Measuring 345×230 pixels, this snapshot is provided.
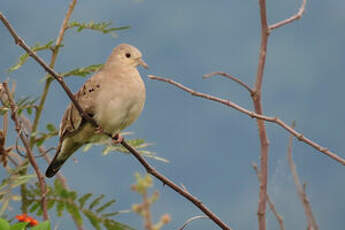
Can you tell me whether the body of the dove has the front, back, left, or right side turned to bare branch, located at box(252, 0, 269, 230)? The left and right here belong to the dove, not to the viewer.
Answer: front

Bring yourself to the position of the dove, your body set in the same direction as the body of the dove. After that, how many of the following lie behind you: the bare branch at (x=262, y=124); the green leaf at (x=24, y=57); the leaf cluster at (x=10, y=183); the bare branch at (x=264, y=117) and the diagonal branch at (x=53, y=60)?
3

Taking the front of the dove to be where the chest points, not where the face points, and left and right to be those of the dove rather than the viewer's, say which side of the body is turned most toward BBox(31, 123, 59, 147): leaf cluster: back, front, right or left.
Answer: back

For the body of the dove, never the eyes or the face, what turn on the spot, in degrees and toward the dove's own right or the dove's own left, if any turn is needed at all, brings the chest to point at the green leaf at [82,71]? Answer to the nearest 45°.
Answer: approximately 180°

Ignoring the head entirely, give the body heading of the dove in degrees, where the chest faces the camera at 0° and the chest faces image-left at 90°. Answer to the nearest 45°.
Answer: approximately 315°

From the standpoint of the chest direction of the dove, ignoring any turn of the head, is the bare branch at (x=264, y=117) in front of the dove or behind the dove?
in front

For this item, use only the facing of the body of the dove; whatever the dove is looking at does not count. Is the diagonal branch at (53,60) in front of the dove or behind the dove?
behind

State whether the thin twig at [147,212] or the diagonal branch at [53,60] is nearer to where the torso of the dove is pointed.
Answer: the thin twig

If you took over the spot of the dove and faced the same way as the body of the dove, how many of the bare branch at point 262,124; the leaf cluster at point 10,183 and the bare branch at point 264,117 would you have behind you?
1
